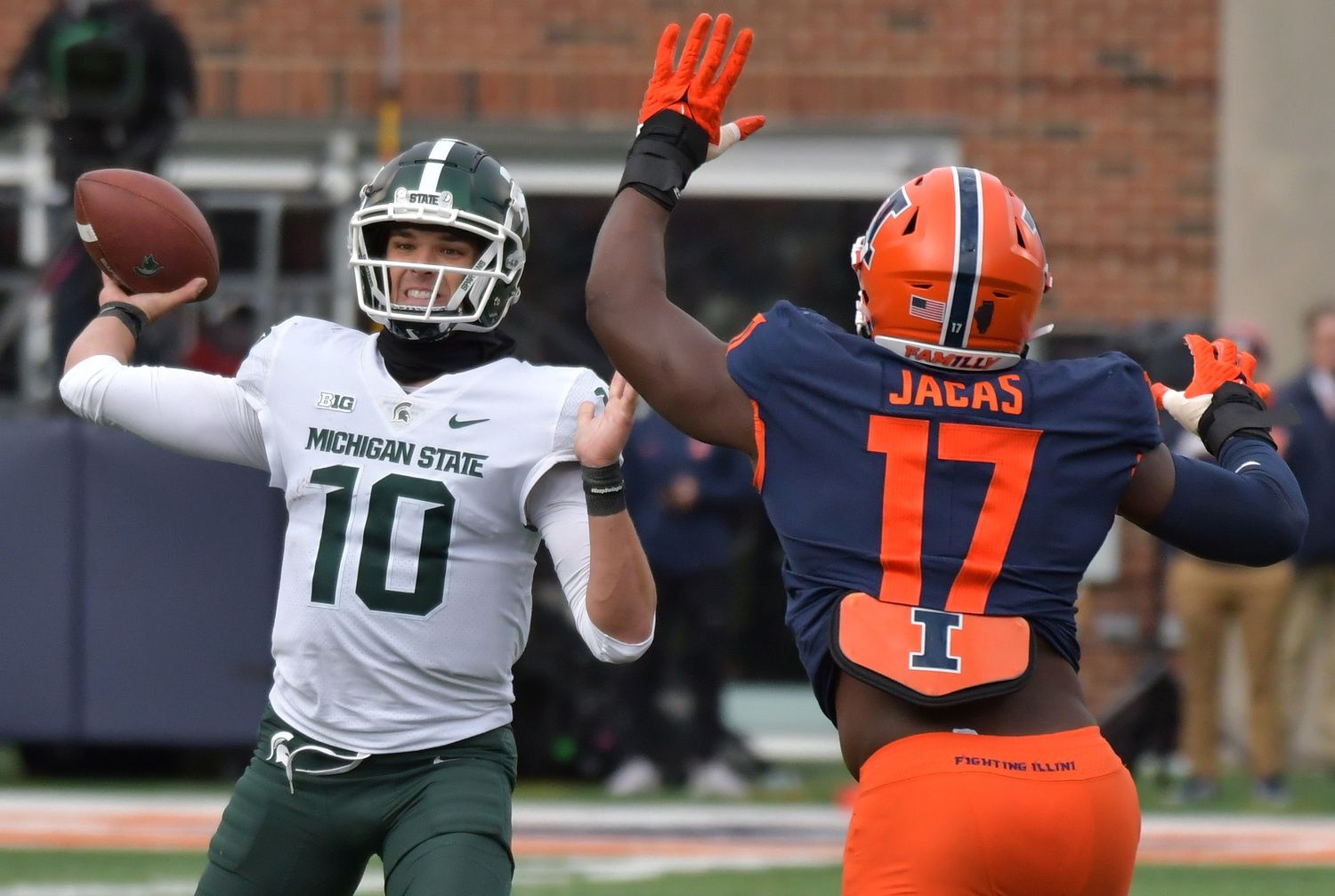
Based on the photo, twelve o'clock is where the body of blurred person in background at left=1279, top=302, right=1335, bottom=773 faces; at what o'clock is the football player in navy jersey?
The football player in navy jersey is roughly at 12 o'clock from the blurred person in background.

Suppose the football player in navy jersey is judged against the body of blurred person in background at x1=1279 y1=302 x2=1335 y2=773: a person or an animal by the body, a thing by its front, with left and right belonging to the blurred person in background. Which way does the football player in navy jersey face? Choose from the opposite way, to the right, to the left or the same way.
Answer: the opposite way

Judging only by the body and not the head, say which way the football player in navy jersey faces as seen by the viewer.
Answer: away from the camera

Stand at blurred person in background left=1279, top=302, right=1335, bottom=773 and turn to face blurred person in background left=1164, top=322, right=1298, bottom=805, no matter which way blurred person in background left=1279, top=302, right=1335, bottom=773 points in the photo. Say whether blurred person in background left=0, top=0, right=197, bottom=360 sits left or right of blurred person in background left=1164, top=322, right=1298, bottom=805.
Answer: right

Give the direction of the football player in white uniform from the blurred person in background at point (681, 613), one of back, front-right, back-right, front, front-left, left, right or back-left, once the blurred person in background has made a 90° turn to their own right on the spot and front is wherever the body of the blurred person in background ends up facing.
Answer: left

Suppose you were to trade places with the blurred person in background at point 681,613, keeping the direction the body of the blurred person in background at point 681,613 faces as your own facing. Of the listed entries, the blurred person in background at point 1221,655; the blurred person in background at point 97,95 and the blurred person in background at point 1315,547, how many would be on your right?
1

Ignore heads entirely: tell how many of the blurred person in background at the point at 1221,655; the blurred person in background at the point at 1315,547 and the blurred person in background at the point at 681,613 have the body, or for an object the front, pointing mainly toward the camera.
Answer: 3

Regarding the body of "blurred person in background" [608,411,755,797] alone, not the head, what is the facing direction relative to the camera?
toward the camera

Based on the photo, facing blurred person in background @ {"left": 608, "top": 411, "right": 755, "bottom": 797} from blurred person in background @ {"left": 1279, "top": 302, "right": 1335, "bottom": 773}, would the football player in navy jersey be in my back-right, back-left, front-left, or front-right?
front-left

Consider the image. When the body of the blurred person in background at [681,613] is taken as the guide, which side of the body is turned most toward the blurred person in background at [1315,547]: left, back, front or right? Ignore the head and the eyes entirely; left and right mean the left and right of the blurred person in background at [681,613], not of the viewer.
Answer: left

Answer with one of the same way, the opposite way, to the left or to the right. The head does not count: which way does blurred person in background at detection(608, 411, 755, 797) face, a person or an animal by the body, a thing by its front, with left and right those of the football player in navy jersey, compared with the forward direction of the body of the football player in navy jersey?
the opposite way

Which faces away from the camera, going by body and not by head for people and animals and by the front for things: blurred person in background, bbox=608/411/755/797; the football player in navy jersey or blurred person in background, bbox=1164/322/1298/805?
the football player in navy jersey

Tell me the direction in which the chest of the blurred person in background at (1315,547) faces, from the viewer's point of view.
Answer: toward the camera

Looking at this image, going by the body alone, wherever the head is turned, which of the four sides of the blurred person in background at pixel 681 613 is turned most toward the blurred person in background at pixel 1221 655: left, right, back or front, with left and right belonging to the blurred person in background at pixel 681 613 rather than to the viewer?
left

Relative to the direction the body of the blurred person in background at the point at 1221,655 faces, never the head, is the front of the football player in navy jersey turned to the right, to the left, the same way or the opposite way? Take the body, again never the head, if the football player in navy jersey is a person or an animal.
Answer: the opposite way
